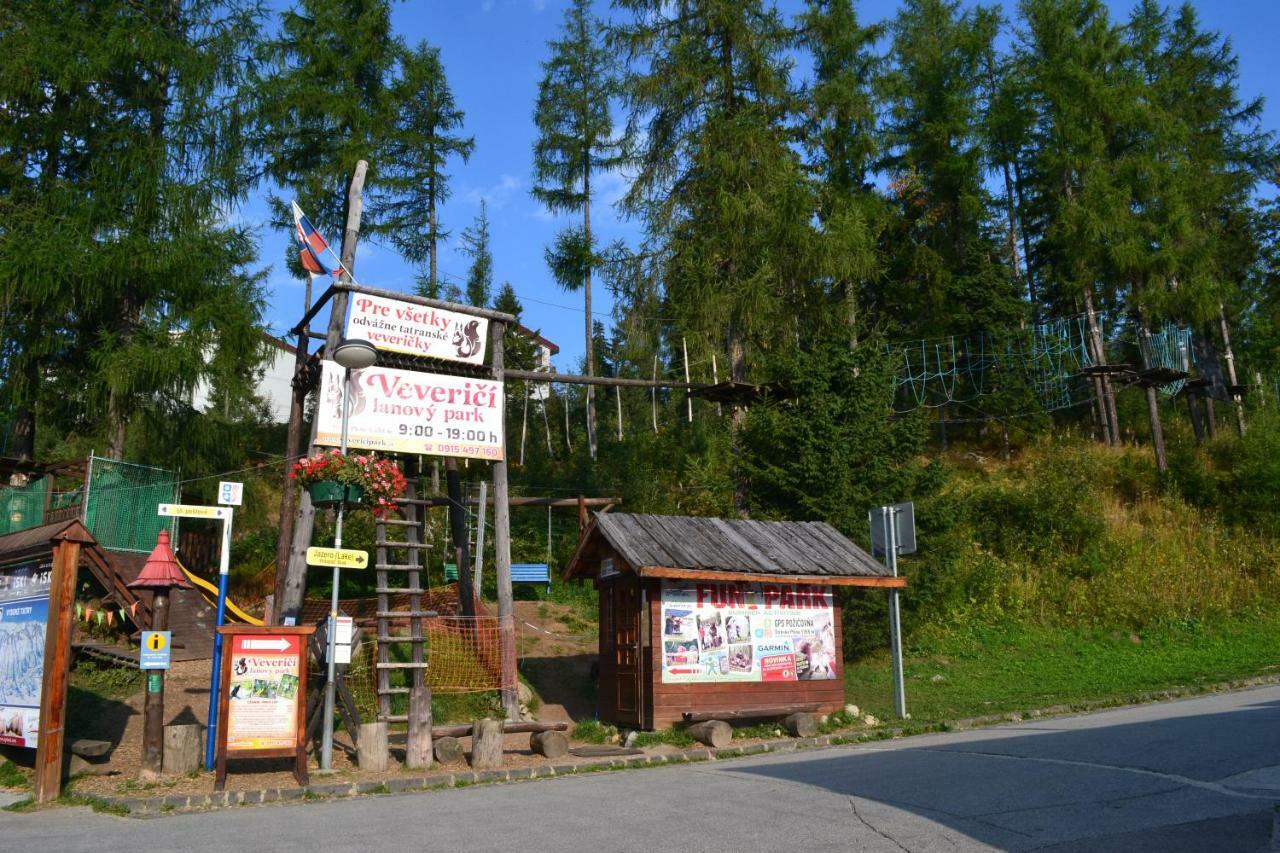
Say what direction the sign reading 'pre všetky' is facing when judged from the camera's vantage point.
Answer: facing the viewer

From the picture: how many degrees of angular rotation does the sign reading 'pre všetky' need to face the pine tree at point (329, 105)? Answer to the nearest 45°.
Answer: approximately 180°

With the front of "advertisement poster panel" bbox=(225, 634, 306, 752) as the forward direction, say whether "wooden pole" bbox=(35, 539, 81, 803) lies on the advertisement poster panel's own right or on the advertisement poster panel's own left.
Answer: on the advertisement poster panel's own right

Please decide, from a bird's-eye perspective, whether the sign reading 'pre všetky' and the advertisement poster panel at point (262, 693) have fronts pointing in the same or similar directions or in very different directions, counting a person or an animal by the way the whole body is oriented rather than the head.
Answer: same or similar directions

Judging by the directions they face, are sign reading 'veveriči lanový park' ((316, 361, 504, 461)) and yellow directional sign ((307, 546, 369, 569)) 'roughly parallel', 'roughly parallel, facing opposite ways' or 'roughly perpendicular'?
roughly parallel

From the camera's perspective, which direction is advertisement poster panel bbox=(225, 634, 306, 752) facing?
toward the camera

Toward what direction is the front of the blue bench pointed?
toward the camera

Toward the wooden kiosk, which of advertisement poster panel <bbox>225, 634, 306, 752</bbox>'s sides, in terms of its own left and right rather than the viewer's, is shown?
left

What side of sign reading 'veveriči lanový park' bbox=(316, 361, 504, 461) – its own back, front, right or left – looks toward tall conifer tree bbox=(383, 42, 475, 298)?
back
